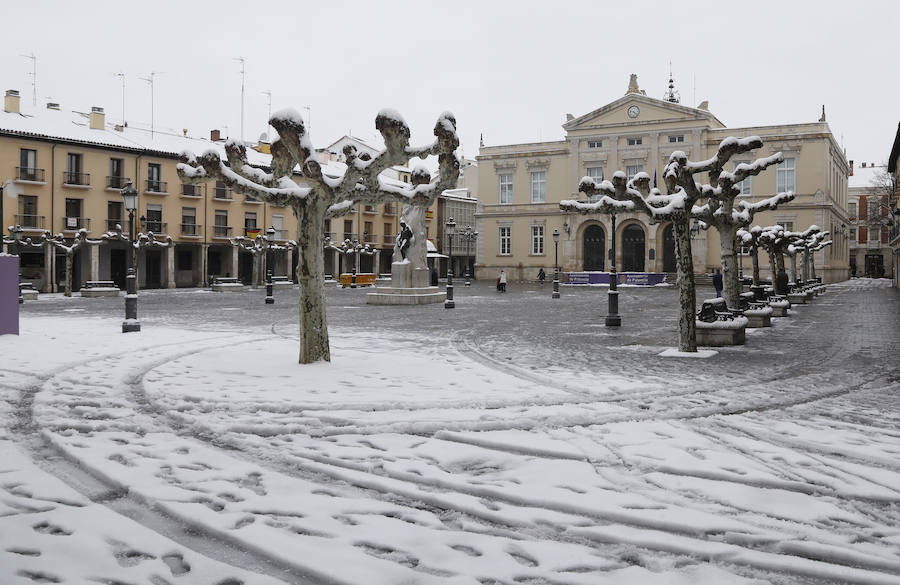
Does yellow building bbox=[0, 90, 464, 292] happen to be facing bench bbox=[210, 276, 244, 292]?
yes

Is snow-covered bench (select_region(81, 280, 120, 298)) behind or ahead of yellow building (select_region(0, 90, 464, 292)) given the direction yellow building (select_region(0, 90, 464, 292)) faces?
ahead

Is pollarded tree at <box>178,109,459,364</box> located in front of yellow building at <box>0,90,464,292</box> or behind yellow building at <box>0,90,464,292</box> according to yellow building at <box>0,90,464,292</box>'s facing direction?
in front

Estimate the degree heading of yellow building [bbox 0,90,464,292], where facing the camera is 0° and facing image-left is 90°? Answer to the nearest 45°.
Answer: approximately 315°
